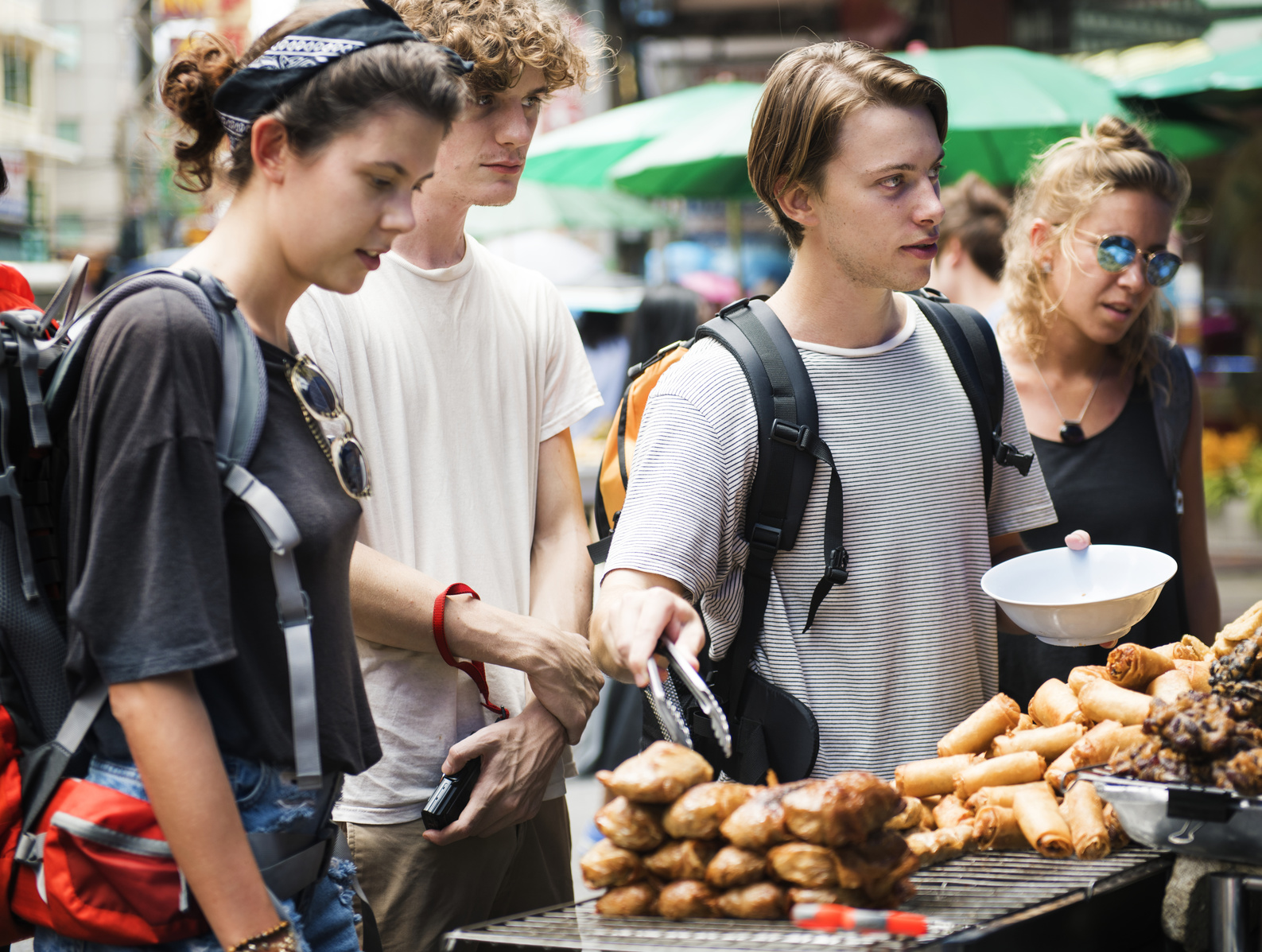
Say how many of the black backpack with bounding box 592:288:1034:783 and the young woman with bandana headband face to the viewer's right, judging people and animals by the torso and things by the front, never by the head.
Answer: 1

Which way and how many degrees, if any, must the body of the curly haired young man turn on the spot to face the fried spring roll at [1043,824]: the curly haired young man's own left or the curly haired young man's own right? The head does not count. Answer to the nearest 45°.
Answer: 0° — they already face it

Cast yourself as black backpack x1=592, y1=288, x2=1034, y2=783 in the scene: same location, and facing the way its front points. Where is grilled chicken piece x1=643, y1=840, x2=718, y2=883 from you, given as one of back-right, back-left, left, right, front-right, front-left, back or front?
back-left

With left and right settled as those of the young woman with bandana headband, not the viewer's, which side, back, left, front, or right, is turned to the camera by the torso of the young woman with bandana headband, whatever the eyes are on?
right

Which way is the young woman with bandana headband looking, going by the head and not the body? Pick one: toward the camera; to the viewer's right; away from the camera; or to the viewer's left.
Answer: to the viewer's right

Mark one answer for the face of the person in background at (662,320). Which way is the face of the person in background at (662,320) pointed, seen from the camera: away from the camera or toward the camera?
away from the camera

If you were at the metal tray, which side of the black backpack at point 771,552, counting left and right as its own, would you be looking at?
back

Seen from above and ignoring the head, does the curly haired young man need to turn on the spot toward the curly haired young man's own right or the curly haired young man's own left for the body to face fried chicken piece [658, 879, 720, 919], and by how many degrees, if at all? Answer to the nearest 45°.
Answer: approximately 45° to the curly haired young man's own right

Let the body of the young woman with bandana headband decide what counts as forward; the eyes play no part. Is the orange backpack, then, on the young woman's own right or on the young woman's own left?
on the young woman's own left

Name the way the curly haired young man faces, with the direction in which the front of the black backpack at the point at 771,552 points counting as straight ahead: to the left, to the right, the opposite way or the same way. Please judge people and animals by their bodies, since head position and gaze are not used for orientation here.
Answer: the opposite way

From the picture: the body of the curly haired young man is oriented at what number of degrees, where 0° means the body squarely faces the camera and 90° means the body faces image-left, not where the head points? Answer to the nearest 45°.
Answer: approximately 315°

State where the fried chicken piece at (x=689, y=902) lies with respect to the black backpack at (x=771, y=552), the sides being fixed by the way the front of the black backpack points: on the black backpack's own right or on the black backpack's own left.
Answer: on the black backpack's own left
